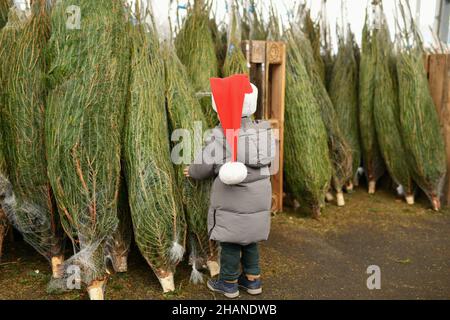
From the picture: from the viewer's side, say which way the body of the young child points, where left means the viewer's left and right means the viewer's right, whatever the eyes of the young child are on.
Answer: facing away from the viewer and to the left of the viewer

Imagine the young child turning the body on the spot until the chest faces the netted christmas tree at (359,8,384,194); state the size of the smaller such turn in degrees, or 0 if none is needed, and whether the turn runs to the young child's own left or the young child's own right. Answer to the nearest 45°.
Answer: approximately 90° to the young child's own right

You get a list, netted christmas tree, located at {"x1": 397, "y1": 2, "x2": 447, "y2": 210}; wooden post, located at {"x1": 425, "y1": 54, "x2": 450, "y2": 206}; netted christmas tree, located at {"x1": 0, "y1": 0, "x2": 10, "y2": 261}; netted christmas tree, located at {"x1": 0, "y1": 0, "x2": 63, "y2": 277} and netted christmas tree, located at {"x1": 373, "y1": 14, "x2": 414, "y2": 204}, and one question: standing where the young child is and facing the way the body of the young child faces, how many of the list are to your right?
3

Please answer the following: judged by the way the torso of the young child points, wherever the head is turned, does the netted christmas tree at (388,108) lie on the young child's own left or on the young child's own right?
on the young child's own right

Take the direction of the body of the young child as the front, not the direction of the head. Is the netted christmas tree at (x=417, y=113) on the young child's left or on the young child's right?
on the young child's right

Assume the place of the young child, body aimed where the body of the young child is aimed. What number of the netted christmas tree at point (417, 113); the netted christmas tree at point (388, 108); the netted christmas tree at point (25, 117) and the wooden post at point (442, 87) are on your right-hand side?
3

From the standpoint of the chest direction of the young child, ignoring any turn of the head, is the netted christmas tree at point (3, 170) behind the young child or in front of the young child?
in front

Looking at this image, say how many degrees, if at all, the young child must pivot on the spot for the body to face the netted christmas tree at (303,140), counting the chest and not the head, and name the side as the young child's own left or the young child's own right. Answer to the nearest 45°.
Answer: approximately 45° to the young child's own right

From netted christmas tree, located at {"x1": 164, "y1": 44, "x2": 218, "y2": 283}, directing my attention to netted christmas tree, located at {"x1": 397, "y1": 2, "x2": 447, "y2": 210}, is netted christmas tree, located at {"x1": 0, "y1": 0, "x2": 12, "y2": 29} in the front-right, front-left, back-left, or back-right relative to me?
back-left

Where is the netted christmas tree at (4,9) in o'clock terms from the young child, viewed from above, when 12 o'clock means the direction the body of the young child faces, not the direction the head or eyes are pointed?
The netted christmas tree is roughly at 11 o'clock from the young child.

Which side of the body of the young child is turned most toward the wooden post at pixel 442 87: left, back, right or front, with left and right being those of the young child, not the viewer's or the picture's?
right

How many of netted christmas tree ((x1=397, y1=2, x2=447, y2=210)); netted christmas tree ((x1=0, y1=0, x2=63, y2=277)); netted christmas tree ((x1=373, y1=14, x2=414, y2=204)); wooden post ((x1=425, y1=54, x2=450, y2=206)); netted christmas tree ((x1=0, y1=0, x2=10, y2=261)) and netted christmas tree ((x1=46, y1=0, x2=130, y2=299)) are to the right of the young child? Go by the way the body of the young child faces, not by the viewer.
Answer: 3

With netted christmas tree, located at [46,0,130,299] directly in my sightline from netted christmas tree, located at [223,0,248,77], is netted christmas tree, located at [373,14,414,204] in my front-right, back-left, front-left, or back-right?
back-left
